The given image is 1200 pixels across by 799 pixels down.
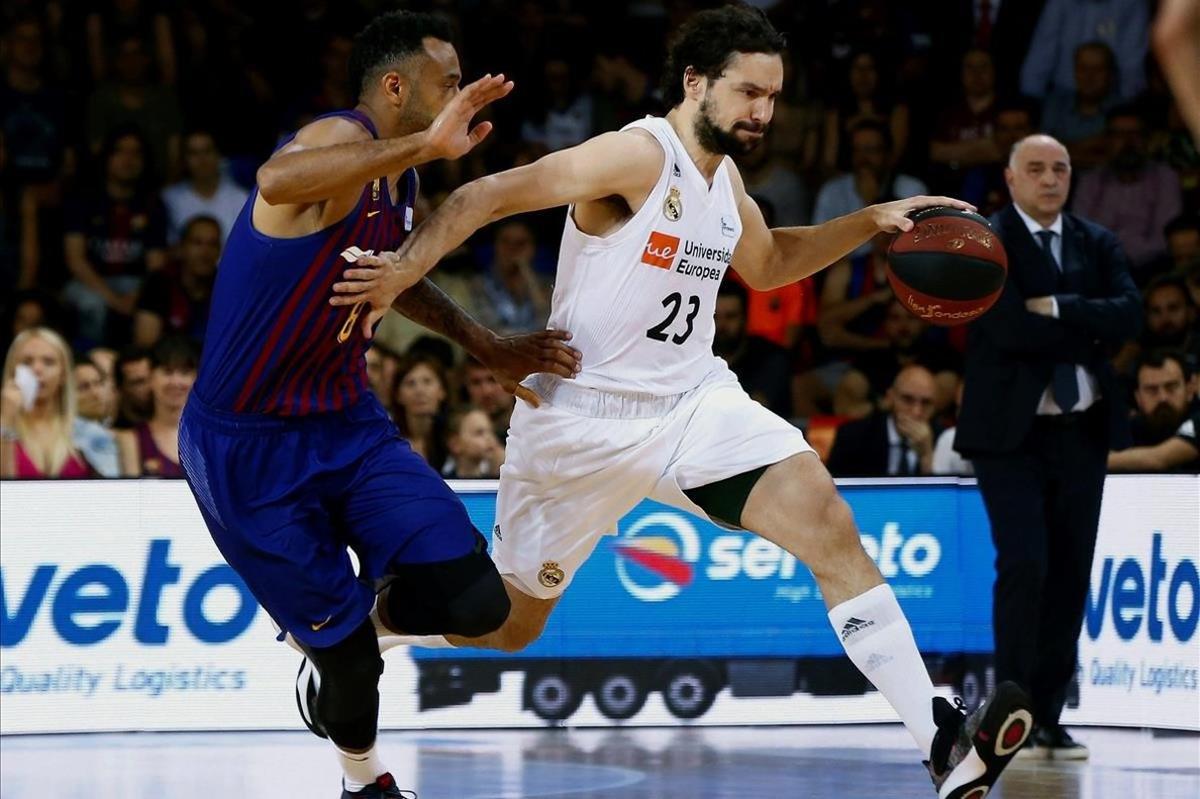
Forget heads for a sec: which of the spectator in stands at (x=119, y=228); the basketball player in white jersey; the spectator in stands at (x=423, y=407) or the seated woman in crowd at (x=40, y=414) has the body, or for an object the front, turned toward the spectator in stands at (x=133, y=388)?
the spectator in stands at (x=119, y=228)

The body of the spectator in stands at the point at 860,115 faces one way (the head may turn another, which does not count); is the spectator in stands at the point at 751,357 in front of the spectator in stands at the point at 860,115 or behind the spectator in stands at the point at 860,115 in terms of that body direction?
in front

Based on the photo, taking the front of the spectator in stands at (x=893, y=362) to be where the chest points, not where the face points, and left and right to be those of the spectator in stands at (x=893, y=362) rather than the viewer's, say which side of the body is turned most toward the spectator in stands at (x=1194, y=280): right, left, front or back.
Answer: left

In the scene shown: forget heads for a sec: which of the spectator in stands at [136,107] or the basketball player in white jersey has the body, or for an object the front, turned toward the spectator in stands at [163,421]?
the spectator in stands at [136,107]

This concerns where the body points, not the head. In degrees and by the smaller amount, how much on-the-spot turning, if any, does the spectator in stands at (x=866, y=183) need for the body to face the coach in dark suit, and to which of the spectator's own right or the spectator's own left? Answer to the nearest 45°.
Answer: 0° — they already face them

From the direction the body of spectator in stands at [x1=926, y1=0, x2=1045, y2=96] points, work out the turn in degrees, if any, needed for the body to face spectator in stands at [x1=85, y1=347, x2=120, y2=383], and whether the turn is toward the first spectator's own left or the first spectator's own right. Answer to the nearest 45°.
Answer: approximately 45° to the first spectator's own right

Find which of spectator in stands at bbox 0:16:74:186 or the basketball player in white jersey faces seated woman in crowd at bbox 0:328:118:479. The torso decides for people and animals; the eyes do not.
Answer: the spectator in stands

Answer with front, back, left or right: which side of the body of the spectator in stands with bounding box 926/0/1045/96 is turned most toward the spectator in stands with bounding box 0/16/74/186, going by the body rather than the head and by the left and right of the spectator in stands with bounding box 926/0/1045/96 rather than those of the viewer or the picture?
right
